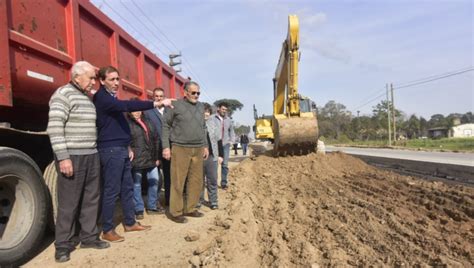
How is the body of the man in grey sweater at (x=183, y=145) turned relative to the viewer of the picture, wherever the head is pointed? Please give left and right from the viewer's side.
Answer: facing the viewer and to the right of the viewer

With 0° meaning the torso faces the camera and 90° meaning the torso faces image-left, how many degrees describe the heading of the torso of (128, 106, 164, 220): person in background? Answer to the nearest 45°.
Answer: approximately 315°

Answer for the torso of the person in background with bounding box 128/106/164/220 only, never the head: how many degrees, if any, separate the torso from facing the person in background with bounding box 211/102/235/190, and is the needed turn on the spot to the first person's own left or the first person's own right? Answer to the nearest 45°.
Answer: approximately 90° to the first person's own left

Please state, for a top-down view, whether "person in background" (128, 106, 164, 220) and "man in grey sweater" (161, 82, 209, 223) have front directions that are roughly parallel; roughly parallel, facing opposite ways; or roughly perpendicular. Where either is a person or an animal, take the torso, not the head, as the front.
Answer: roughly parallel

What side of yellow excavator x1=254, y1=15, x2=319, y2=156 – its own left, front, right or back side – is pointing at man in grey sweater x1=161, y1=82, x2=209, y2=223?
front

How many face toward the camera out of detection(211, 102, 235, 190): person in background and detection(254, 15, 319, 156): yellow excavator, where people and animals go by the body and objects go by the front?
2

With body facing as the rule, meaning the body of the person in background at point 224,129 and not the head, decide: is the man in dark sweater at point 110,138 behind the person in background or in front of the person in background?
in front

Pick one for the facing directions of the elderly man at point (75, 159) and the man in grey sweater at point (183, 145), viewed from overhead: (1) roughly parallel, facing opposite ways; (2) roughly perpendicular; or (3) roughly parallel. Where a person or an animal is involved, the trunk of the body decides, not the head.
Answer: roughly parallel

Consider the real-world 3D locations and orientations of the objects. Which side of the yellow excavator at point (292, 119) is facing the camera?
front

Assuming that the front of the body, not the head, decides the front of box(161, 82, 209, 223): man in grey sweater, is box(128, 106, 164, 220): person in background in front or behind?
behind

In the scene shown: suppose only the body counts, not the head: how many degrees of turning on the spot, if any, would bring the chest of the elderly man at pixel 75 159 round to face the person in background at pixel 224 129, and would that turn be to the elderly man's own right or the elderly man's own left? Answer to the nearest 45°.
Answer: approximately 90° to the elderly man's own left

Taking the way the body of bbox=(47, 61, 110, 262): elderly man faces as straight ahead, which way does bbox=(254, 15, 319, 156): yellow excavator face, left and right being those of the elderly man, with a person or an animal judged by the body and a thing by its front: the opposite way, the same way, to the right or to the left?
to the right
